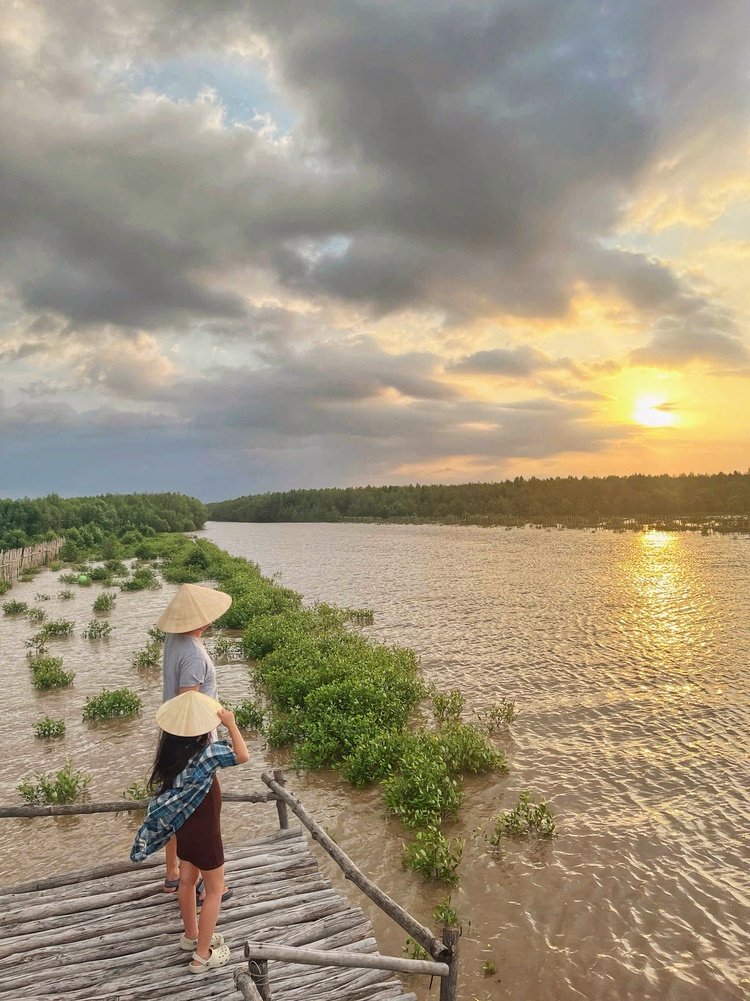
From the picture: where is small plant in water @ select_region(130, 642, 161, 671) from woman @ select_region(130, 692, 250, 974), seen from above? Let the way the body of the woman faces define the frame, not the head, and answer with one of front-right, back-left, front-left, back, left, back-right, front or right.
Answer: front-left

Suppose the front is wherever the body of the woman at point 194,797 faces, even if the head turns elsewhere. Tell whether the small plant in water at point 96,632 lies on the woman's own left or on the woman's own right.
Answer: on the woman's own left

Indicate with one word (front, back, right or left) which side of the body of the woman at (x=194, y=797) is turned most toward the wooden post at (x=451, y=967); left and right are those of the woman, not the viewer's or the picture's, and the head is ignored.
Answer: right

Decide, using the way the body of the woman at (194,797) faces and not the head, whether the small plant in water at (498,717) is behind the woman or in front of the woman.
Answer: in front

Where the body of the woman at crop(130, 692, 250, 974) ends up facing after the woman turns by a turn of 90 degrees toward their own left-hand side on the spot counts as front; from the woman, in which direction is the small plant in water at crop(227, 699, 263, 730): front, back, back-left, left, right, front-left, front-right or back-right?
front-right

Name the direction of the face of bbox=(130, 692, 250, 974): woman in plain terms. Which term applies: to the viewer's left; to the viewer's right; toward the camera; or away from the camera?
away from the camera

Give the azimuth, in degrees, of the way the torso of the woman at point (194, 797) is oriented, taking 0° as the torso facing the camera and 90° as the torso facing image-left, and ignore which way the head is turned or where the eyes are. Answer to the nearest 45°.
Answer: approximately 225°

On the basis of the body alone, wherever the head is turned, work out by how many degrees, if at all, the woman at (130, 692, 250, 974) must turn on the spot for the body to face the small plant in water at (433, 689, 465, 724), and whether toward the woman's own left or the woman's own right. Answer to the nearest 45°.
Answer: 0° — they already face it

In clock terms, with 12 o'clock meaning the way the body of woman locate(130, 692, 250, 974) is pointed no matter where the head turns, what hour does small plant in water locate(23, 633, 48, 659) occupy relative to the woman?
The small plant in water is roughly at 10 o'clock from the woman.
